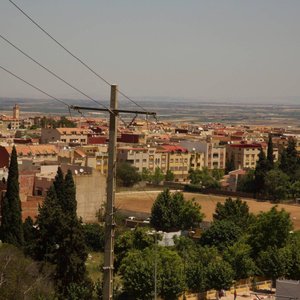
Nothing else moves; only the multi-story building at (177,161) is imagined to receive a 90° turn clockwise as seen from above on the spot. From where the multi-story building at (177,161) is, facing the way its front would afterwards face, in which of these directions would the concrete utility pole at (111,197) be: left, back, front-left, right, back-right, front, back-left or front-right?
left

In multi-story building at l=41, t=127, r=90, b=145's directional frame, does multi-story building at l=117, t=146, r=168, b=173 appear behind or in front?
in front

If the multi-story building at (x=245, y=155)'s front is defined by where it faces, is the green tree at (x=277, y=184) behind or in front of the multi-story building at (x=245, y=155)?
in front

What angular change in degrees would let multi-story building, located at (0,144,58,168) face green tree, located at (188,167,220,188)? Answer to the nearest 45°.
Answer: approximately 90° to its left

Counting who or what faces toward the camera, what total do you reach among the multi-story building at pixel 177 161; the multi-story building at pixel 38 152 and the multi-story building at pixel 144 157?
3

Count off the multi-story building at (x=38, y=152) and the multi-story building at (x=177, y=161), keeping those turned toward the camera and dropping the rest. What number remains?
2

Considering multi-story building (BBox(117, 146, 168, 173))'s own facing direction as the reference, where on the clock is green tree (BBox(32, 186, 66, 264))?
The green tree is roughly at 12 o'clock from the multi-story building.

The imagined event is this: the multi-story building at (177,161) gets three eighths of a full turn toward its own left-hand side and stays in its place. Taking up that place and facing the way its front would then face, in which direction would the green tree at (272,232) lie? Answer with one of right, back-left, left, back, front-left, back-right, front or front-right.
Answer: back-right

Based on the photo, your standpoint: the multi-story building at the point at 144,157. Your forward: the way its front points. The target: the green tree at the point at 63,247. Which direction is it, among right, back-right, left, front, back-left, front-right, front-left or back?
front

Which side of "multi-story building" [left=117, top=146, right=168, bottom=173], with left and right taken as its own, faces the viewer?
front

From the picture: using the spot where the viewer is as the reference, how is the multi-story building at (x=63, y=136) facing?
facing the viewer and to the right of the viewer

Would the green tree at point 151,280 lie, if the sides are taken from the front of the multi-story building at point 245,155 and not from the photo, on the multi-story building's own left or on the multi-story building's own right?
on the multi-story building's own right

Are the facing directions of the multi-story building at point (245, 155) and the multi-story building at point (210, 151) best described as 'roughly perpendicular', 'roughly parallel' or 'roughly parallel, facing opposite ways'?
roughly parallel

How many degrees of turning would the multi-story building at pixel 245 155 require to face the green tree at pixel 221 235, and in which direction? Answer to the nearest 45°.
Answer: approximately 45° to its right

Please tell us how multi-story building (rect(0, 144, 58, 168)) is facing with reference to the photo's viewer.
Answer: facing the viewer

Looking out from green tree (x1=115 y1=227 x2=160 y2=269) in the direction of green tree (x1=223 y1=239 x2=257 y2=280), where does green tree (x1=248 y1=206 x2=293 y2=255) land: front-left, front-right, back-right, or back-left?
front-left

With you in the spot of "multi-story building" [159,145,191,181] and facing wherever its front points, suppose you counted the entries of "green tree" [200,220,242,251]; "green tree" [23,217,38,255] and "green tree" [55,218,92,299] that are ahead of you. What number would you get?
3

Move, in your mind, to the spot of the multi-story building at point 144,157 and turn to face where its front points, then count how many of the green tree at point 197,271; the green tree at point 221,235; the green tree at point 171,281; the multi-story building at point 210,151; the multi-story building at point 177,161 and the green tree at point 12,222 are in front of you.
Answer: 4

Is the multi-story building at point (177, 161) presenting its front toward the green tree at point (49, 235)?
yes
